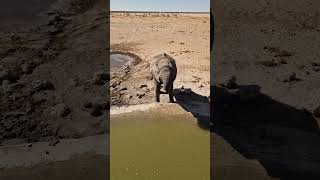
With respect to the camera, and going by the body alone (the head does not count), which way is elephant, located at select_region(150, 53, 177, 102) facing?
toward the camera
